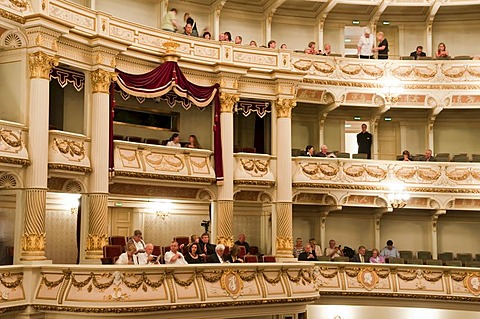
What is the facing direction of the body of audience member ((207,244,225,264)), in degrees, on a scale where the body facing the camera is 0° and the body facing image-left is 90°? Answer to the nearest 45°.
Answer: approximately 315°

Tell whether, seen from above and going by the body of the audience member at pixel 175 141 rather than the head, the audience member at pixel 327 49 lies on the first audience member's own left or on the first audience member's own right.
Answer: on the first audience member's own left

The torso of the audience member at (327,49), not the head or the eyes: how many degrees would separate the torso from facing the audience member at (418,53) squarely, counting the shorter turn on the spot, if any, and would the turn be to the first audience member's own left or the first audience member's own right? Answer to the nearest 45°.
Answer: approximately 135° to the first audience member's own left

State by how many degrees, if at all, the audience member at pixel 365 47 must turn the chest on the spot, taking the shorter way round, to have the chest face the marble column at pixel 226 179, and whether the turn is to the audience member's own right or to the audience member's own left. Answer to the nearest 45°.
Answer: approximately 90° to the audience member's own right

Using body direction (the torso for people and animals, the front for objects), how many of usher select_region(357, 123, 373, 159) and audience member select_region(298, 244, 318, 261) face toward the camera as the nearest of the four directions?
2

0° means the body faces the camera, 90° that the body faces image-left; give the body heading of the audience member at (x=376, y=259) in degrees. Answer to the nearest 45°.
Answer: approximately 45°

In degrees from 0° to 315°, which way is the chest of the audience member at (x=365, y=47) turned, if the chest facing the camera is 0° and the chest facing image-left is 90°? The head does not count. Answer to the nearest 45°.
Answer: approximately 315°
